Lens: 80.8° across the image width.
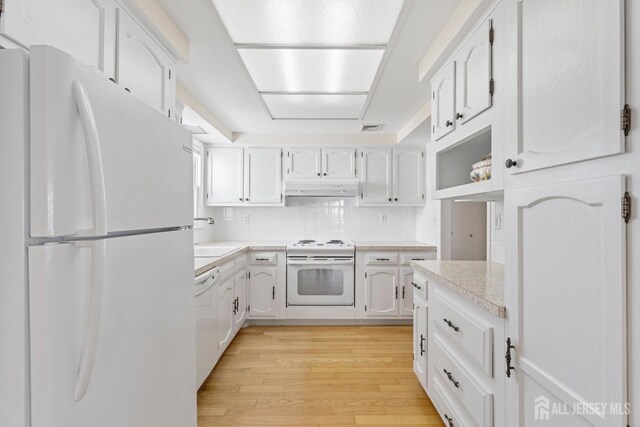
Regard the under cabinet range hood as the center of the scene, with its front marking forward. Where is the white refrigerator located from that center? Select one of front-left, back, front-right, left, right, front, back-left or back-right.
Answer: front

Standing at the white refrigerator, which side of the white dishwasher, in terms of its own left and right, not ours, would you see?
right

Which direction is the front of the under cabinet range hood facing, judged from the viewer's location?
facing the viewer

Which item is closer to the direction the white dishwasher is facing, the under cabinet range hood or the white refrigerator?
the under cabinet range hood

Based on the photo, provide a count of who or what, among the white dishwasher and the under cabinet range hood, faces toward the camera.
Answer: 1

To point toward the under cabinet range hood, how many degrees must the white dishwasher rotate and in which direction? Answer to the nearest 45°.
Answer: approximately 45° to its left

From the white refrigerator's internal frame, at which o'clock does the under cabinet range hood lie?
The under cabinet range hood is roughly at 9 o'clock from the white refrigerator.

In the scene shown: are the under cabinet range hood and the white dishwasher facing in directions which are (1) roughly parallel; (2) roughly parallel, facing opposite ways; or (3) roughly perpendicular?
roughly perpendicular

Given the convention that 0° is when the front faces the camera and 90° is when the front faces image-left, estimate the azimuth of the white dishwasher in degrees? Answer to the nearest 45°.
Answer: approximately 270°

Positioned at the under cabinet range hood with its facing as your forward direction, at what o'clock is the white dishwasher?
The white dishwasher is roughly at 1 o'clock from the under cabinet range hood.

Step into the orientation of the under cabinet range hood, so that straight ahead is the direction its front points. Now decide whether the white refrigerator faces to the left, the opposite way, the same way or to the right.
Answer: to the left
